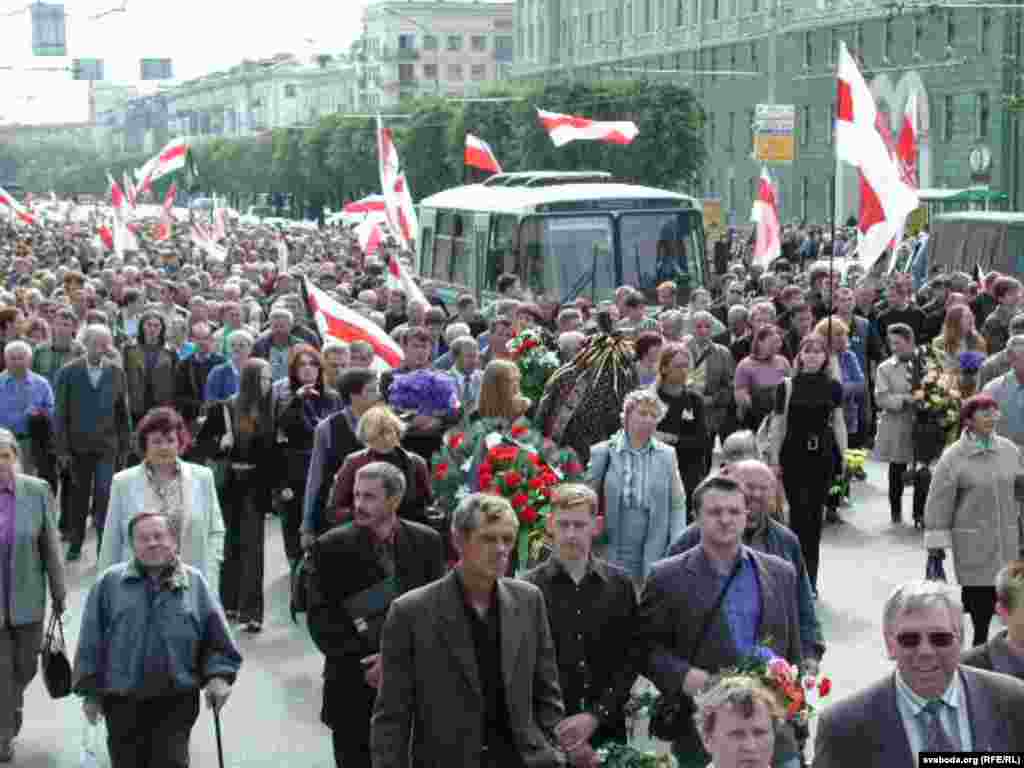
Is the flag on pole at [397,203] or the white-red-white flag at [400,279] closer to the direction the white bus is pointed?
the white-red-white flag

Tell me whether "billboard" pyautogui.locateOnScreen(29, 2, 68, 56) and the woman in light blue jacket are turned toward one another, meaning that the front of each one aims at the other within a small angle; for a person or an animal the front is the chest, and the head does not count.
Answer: no

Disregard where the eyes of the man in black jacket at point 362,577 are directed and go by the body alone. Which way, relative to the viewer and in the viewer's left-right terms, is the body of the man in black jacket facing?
facing the viewer and to the right of the viewer

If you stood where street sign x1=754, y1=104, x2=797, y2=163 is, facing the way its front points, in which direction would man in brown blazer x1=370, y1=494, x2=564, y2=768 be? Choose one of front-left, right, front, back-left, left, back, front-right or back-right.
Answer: front

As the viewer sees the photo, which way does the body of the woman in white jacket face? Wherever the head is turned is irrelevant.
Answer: toward the camera

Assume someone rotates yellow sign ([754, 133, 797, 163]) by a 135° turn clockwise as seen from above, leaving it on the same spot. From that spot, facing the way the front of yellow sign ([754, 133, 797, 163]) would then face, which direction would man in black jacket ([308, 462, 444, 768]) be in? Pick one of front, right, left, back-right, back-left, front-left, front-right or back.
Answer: back-left

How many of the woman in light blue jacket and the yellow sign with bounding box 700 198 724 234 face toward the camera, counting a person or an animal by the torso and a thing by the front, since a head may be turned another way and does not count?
2

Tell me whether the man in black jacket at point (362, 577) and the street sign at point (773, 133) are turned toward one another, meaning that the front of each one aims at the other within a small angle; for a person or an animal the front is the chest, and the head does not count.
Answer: no

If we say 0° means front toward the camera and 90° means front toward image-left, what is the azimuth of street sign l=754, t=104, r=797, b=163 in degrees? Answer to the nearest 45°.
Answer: approximately 0°

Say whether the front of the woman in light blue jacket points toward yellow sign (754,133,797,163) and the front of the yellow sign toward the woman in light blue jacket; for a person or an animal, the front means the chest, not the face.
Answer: no

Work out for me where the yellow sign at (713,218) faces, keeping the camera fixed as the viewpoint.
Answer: facing the viewer

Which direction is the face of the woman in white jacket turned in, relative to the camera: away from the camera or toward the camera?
toward the camera

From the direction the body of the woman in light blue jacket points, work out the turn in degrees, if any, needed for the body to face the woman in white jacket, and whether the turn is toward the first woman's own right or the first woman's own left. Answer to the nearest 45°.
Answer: approximately 90° to the first woman's own right

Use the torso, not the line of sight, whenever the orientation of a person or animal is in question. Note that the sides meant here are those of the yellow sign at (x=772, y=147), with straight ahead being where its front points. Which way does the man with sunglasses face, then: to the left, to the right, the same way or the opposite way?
the same way

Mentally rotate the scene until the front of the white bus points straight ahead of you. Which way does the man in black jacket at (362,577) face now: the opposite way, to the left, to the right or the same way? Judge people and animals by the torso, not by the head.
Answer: the same way

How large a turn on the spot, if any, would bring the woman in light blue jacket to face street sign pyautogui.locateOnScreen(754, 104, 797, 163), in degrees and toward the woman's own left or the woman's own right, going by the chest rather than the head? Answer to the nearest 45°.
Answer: approximately 180°

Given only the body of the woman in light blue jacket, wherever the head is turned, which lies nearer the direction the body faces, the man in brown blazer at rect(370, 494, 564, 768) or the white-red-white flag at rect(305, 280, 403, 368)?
the man in brown blazer

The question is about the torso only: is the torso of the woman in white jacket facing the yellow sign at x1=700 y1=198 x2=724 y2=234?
no

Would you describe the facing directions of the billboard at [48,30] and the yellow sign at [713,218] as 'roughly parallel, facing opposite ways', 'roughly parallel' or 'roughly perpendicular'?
roughly parallel

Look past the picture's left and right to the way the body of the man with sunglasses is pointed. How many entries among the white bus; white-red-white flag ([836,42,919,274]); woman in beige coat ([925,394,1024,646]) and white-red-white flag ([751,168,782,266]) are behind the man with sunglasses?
4

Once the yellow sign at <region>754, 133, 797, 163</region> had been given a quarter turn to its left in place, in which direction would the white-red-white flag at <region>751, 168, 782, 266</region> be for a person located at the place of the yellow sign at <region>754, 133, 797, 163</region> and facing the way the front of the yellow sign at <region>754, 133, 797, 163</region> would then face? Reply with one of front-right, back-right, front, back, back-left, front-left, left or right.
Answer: right
